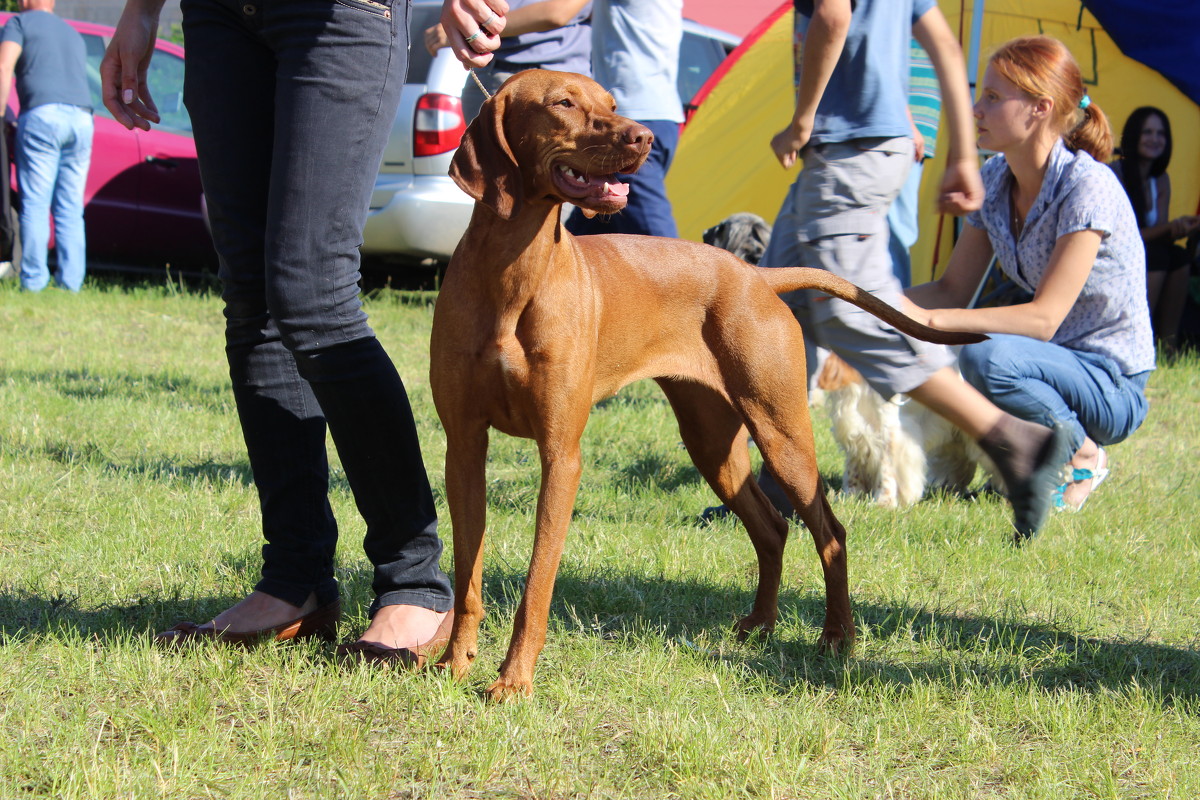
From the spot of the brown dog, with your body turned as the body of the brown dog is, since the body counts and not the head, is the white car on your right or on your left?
on your right

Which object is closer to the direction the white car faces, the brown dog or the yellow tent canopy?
the yellow tent canopy

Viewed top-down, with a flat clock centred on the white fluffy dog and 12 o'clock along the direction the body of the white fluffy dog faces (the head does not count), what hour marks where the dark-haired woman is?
The dark-haired woman is roughly at 5 o'clock from the white fluffy dog.

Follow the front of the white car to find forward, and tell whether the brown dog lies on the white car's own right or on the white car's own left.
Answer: on the white car's own right

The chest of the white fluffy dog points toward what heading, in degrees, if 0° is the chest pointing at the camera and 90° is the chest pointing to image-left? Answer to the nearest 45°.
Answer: approximately 45°

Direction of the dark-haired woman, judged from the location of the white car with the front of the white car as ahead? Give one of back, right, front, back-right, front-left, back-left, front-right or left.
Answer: front-right

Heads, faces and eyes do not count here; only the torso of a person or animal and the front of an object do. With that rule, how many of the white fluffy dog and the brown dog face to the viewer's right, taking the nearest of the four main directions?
0

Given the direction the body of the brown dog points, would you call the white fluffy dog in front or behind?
behind

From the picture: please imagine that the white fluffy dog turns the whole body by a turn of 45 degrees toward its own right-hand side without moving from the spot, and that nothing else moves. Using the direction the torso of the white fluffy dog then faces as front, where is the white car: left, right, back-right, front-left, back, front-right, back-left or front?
front-right

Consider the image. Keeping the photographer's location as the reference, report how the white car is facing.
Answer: facing away from the viewer and to the right of the viewer

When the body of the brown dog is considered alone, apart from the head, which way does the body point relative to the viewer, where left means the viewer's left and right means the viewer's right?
facing the viewer and to the left of the viewer

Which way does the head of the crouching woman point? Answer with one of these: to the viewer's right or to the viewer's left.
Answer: to the viewer's left
